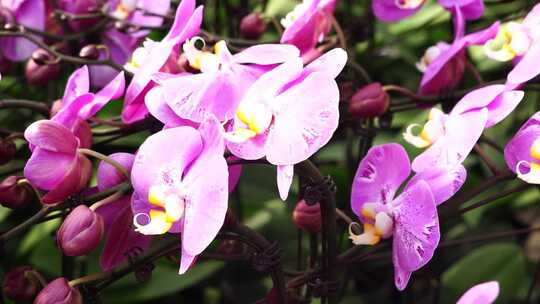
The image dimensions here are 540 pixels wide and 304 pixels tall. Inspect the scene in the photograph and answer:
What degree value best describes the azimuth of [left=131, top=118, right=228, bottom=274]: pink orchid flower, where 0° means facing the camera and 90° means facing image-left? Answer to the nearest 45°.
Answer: approximately 45°

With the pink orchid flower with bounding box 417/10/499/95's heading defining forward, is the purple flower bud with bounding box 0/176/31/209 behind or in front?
in front

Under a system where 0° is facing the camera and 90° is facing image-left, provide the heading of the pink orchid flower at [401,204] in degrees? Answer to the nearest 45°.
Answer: approximately 45°

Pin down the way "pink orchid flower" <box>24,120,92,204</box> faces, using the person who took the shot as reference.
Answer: facing to the left of the viewer
